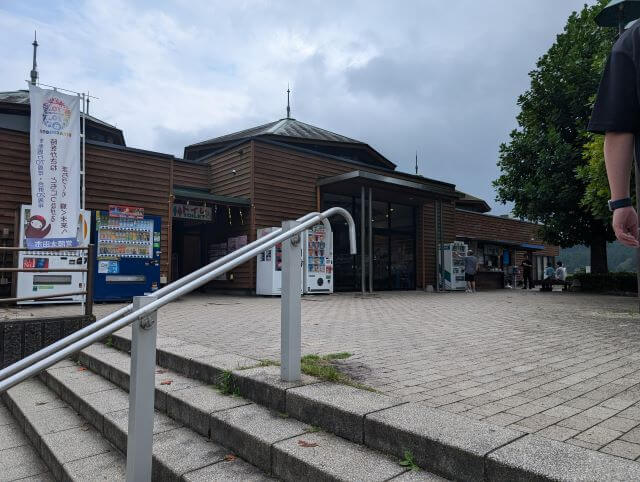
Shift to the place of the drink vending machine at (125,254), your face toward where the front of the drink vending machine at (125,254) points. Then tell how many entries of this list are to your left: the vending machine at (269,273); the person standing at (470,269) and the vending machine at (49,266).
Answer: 2

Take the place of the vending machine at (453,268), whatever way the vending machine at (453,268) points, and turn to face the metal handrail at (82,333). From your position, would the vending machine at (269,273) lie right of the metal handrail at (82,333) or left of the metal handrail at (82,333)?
right

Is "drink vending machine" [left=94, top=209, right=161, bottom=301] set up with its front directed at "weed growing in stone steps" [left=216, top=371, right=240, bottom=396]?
yes

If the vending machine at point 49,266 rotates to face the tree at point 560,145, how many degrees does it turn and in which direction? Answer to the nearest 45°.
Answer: approximately 90° to its left

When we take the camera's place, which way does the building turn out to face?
facing the viewer and to the right of the viewer

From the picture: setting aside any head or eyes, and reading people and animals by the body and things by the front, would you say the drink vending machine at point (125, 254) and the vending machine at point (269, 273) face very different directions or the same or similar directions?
same or similar directions

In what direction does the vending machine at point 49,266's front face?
toward the camera

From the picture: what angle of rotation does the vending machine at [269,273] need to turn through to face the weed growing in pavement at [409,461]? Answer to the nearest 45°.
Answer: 0° — it already faces it

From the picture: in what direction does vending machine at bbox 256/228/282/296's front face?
toward the camera

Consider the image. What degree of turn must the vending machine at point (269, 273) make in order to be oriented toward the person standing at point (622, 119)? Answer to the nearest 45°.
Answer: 0° — it already faces them

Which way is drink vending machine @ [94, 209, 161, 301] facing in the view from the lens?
facing the viewer
